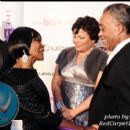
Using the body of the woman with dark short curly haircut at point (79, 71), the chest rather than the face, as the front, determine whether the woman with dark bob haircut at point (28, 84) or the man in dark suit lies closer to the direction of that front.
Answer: the woman with dark bob haircut

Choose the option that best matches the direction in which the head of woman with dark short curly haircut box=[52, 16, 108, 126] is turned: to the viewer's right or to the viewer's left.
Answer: to the viewer's left

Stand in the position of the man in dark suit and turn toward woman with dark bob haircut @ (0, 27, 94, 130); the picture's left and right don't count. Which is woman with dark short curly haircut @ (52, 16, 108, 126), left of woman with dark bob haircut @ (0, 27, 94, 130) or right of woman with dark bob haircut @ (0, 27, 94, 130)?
right

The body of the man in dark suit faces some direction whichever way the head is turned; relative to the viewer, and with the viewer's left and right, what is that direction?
facing to the left of the viewer

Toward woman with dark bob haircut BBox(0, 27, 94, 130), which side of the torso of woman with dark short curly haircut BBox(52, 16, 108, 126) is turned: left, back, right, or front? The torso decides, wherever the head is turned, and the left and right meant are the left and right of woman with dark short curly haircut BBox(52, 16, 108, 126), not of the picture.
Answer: front

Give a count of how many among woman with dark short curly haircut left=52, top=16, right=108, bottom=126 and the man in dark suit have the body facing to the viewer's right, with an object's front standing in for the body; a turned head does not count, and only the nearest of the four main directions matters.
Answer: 0

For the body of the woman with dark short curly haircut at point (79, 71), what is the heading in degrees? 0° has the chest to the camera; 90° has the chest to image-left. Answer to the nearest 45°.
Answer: approximately 45°

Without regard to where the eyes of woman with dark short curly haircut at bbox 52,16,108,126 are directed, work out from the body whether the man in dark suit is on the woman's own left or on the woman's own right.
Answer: on the woman's own left

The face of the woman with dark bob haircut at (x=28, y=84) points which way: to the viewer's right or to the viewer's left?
to the viewer's right

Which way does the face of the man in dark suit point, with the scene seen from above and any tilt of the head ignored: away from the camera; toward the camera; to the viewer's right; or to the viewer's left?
to the viewer's left
